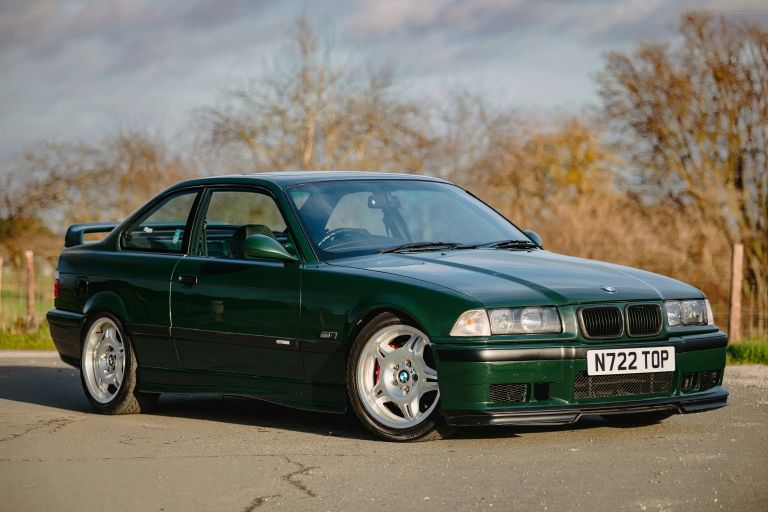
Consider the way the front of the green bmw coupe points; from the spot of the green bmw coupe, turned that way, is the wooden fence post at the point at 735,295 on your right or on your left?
on your left

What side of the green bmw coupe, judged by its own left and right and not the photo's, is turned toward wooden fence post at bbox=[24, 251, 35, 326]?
back

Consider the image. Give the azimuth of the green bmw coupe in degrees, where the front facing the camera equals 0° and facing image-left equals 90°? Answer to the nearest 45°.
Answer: approximately 315°
